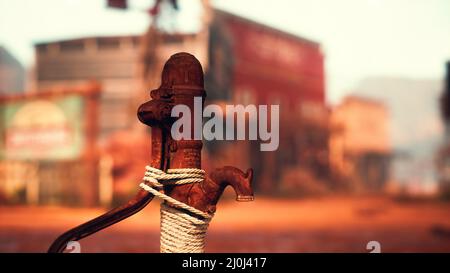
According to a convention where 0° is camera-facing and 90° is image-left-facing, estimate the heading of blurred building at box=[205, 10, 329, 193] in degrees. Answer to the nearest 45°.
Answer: approximately 315°

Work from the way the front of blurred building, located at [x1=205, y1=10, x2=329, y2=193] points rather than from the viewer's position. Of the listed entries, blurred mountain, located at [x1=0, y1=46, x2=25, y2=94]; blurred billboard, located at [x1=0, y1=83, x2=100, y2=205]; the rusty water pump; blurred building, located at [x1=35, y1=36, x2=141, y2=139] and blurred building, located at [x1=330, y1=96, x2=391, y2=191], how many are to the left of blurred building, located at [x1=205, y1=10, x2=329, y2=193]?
1

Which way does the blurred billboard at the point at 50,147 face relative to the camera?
toward the camera

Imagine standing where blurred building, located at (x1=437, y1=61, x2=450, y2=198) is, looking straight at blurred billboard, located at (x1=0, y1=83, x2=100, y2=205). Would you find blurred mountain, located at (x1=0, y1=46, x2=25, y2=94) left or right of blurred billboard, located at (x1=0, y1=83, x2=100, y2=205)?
right

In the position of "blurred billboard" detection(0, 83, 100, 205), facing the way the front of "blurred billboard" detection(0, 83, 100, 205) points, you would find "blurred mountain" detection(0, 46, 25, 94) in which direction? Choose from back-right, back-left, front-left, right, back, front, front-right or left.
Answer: back

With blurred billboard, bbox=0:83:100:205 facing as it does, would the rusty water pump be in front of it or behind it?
in front

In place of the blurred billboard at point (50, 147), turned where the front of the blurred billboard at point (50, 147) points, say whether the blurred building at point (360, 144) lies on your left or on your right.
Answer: on your left

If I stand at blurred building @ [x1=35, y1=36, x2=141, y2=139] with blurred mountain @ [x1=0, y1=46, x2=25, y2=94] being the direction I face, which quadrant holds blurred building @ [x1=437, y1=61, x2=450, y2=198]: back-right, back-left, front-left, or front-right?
back-right

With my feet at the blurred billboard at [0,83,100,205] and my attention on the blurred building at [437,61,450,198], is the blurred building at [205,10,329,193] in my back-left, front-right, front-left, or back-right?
front-left

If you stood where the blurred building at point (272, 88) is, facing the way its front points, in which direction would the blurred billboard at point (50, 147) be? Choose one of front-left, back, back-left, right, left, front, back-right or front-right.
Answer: right

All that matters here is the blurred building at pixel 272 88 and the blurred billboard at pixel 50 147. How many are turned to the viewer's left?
0

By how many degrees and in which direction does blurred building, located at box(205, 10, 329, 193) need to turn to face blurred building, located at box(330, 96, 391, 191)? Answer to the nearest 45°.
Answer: approximately 90° to its left

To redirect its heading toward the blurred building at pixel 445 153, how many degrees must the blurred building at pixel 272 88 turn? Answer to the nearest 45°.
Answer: approximately 45° to its left

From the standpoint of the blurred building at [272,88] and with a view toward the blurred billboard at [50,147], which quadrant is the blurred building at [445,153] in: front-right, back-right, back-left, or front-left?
back-left
